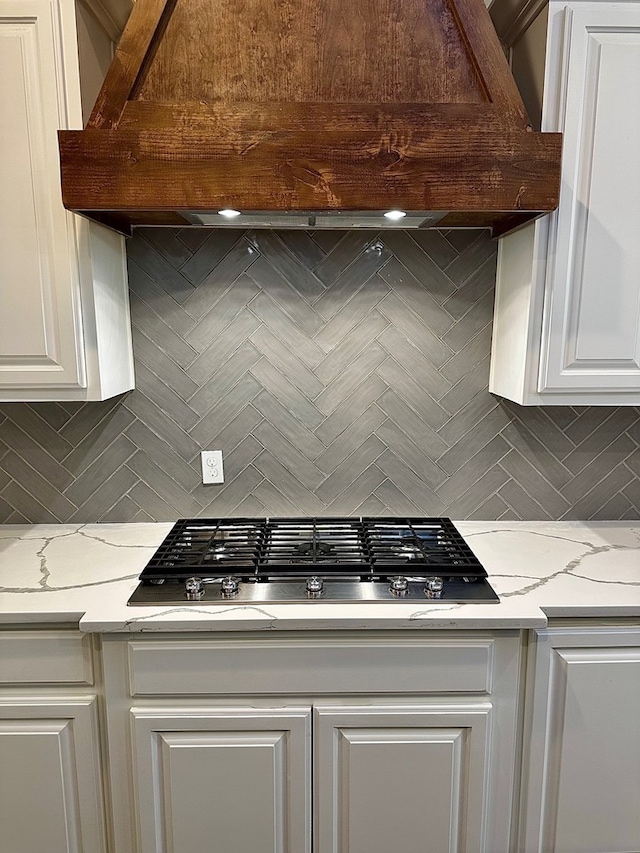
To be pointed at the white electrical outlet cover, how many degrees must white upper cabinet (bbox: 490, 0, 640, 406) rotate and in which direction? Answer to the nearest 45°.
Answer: approximately 90° to its right

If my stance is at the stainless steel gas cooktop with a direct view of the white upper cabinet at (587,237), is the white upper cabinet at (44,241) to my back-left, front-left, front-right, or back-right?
back-left

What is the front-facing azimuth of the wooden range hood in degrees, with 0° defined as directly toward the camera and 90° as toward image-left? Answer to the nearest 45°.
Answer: approximately 0°

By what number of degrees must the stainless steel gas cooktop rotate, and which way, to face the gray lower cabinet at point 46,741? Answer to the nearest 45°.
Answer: approximately 90° to its right

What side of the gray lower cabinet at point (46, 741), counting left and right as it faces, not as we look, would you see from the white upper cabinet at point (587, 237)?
left

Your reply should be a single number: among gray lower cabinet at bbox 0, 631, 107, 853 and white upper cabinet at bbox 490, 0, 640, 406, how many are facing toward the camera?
2

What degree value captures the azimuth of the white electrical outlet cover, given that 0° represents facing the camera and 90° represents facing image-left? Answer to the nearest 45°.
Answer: approximately 0°

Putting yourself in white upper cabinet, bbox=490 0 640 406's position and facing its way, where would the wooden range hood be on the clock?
The wooden range hood is roughly at 2 o'clock from the white upper cabinet.
